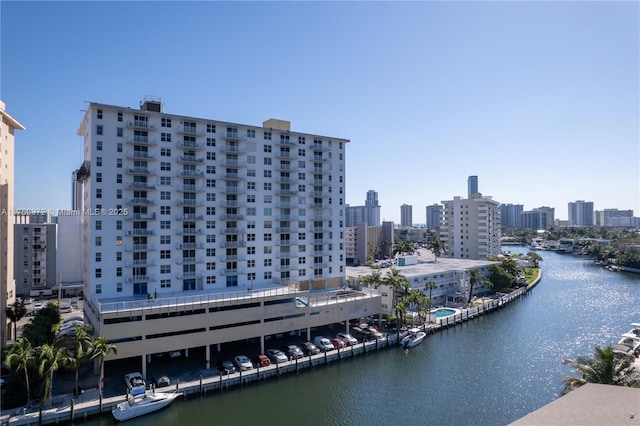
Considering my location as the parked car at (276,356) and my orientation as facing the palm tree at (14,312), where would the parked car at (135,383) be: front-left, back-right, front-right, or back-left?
front-left

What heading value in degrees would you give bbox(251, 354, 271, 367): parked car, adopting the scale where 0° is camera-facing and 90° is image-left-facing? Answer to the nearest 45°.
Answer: approximately 315°

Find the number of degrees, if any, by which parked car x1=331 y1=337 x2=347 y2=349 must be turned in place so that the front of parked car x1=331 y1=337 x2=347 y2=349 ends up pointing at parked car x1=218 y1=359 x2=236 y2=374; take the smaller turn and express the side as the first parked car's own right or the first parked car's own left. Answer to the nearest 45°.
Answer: approximately 90° to the first parked car's own right

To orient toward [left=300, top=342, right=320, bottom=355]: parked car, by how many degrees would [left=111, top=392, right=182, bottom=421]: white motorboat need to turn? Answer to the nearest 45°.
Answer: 0° — it already faces it

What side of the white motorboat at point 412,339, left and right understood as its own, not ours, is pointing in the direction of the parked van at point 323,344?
back

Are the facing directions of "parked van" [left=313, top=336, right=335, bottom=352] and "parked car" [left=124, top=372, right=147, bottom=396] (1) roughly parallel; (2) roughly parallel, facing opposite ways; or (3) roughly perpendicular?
roughly parallel

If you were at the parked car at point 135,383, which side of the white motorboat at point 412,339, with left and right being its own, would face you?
back

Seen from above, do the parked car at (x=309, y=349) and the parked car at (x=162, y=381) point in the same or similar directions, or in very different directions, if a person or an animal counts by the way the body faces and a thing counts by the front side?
same or similar directions
